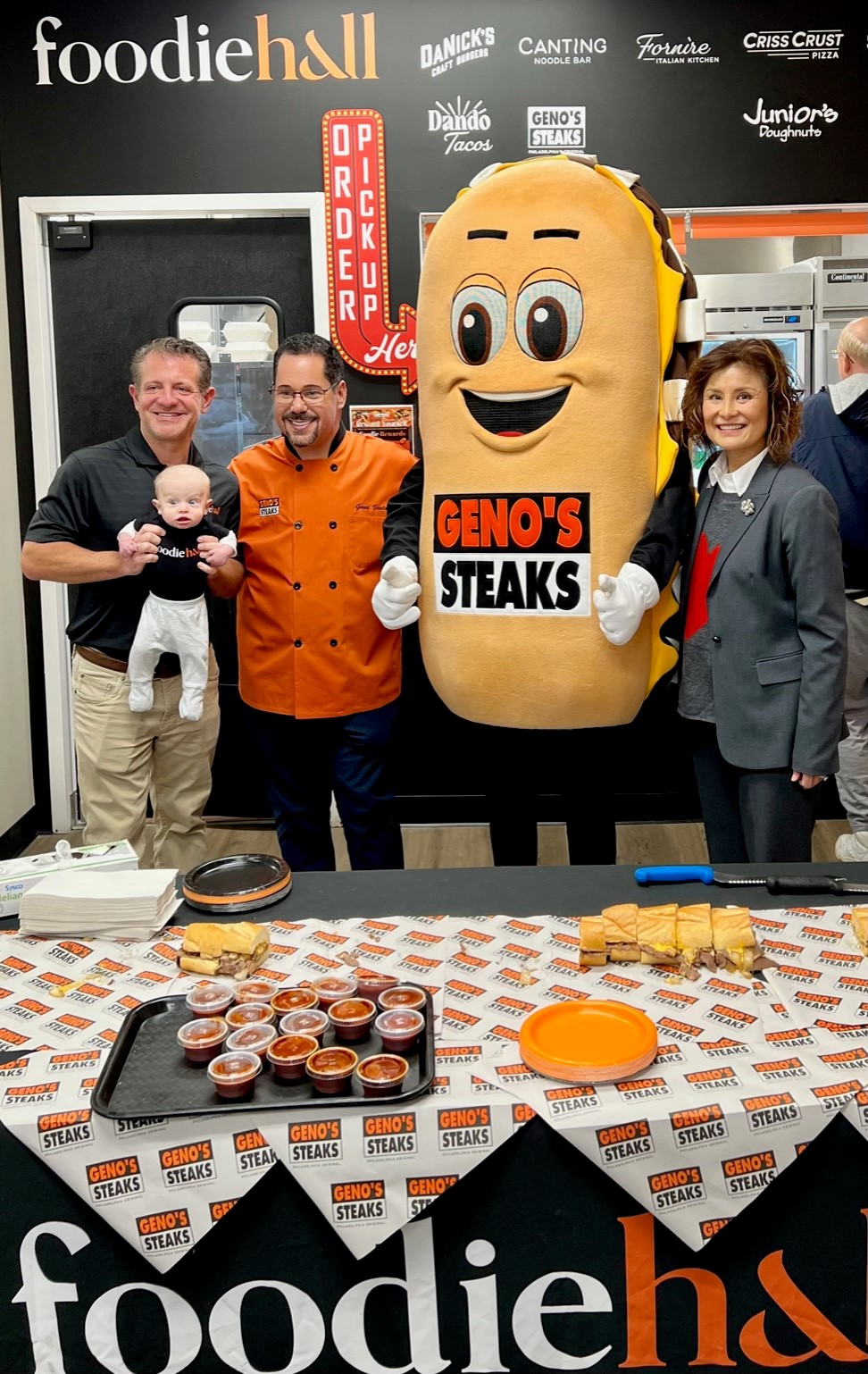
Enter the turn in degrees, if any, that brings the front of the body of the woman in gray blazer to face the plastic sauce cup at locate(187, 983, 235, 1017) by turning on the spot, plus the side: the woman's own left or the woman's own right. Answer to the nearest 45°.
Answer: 0° — they already face it

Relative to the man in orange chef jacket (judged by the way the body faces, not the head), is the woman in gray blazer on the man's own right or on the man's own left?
on the man's own left
